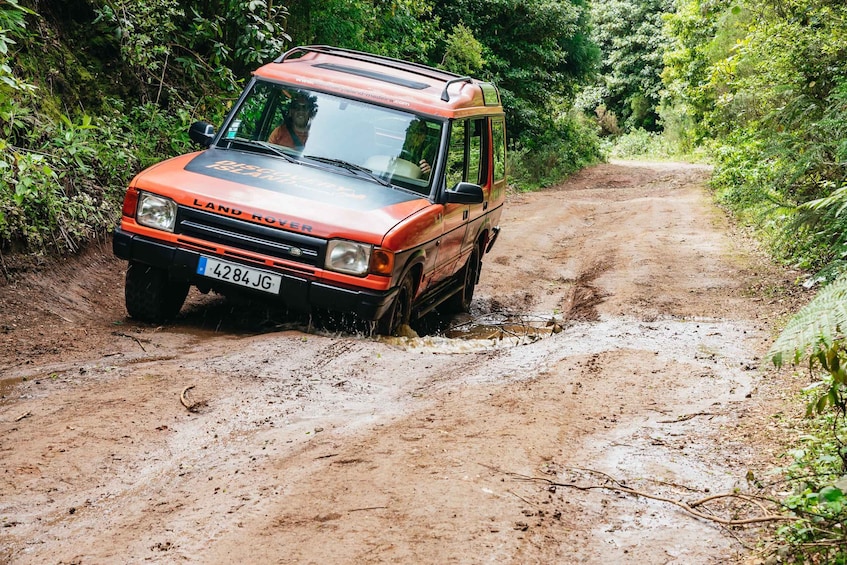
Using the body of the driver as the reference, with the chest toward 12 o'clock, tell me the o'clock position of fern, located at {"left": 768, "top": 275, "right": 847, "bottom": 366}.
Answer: The fern is roughly at 10 o'clock from the driver.

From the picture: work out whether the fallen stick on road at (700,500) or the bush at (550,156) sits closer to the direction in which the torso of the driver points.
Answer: the fallen stick on road

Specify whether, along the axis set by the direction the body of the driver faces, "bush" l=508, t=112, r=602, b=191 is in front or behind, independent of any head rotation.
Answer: behind

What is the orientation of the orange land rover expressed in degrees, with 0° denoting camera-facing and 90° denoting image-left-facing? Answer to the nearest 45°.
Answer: approximately 45°

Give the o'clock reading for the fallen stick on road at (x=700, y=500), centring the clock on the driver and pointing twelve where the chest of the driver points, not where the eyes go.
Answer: The fallen stick on road is roughly at 10 o'clock from the driver.

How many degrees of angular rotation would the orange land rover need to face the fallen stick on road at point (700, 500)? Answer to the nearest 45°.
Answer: approximately 90° to its left

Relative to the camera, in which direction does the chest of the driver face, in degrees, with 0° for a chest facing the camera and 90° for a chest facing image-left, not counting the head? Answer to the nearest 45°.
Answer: approximately 45°

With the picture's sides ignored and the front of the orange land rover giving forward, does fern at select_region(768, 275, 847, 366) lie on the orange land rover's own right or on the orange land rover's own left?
on the orange land rover's own left

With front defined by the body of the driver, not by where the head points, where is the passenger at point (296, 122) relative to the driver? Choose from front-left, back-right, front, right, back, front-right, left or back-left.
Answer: front-right
